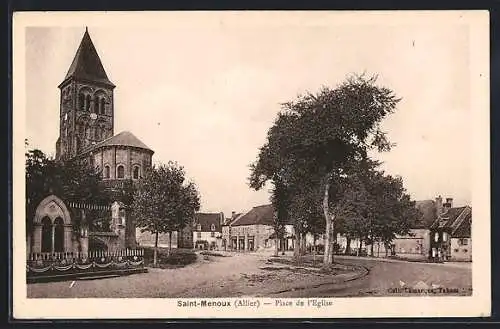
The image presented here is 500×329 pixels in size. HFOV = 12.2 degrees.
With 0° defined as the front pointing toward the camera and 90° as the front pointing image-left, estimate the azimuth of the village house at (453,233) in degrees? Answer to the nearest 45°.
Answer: approximately 45°

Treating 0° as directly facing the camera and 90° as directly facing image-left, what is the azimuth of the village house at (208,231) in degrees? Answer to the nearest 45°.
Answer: approximately 0°
